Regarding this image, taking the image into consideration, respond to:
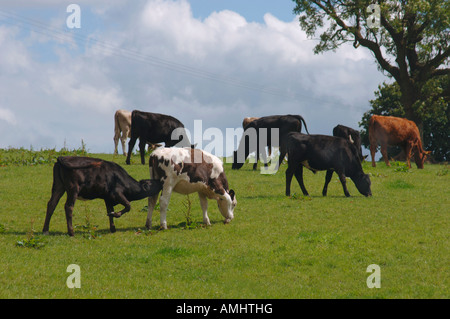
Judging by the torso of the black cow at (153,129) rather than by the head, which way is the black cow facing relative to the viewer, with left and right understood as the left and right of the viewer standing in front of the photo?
facing to the right of the viewer

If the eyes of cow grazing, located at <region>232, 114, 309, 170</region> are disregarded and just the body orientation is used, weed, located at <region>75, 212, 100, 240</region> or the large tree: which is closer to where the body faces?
the weed

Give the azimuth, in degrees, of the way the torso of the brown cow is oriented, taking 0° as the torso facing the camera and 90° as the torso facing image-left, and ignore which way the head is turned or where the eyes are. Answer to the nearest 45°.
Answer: approximately 270°

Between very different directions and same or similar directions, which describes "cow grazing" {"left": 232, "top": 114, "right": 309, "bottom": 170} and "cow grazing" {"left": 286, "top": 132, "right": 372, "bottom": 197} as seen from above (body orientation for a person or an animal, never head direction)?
very different directions

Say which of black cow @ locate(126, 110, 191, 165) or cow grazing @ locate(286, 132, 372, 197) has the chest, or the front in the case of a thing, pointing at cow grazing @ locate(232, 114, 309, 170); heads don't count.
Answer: the black cow

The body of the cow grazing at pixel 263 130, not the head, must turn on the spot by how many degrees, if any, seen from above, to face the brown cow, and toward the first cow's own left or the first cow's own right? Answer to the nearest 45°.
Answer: approximately 135° to the first cow's own right

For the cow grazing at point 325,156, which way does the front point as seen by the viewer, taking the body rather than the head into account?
to the viewer's right

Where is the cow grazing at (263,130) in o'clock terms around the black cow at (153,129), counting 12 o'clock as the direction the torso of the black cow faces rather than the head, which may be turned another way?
The cow grazing is roughly at 12 o'clock from the black cow.

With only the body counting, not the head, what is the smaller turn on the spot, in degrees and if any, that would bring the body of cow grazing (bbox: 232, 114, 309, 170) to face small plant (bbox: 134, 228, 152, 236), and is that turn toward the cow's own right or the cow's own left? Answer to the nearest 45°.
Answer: approximately 90° to the cow's own left
